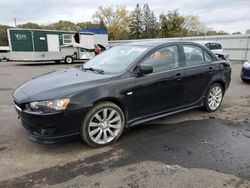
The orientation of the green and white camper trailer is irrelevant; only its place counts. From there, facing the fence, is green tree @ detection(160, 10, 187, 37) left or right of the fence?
left

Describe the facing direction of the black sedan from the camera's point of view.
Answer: facing the viewer and to the left of the viewer

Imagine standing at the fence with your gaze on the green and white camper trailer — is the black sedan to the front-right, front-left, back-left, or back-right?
front-left

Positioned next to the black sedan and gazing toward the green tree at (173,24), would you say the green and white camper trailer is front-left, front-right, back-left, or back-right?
front-left

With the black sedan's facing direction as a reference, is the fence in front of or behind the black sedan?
behind

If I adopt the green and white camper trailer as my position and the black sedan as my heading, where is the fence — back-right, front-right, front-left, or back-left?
front-left

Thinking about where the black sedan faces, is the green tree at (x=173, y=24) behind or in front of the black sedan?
behind

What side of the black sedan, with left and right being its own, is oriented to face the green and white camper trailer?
right
